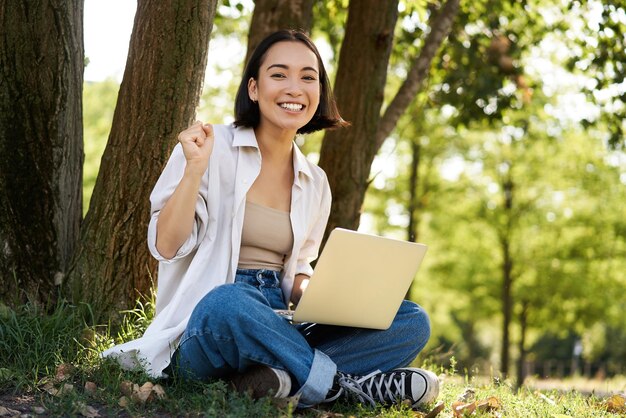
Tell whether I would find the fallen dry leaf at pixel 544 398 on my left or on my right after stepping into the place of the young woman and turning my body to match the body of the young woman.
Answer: on my left

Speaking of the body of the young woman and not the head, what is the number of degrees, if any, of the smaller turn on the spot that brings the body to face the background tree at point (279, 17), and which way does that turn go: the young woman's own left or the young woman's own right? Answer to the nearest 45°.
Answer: approximately 135° to the young woman's own left

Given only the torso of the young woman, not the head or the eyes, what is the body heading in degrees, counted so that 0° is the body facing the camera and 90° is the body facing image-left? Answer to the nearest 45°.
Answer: approximately 315°

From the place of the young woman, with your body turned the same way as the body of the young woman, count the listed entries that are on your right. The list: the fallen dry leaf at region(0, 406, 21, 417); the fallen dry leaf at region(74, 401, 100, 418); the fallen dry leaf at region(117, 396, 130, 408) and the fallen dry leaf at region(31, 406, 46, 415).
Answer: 4

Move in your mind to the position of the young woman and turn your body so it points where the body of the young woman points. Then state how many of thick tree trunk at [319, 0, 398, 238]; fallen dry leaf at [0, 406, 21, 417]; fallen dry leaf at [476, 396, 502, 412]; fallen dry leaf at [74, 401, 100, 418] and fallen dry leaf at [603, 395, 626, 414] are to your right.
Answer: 2

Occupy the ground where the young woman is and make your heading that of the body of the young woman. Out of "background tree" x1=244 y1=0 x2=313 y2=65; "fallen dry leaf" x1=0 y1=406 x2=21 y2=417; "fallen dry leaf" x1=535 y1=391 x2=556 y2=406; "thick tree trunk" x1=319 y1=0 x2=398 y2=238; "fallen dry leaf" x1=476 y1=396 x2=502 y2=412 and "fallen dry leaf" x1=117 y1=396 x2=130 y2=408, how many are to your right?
2

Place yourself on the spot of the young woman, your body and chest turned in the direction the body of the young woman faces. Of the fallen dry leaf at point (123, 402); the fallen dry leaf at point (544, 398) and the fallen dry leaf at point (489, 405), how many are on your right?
1

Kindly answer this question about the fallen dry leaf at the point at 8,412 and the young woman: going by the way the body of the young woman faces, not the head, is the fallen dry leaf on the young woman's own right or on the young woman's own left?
on the young woman's own right

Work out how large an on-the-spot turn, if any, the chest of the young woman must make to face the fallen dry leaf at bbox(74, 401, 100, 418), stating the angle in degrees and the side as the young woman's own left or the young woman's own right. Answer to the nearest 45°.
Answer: approximately 90° to the young woman's own right

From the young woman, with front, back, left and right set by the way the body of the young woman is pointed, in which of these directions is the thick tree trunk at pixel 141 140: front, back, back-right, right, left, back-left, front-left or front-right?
back

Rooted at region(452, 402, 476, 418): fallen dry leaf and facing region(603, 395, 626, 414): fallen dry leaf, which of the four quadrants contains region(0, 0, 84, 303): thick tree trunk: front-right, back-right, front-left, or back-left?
back-left

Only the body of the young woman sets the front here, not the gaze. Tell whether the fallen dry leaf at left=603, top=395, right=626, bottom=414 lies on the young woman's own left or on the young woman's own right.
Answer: on the young woman's own left

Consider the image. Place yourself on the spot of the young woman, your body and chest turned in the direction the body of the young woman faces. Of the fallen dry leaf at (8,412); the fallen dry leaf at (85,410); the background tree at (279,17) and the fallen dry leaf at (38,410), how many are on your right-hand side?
3
